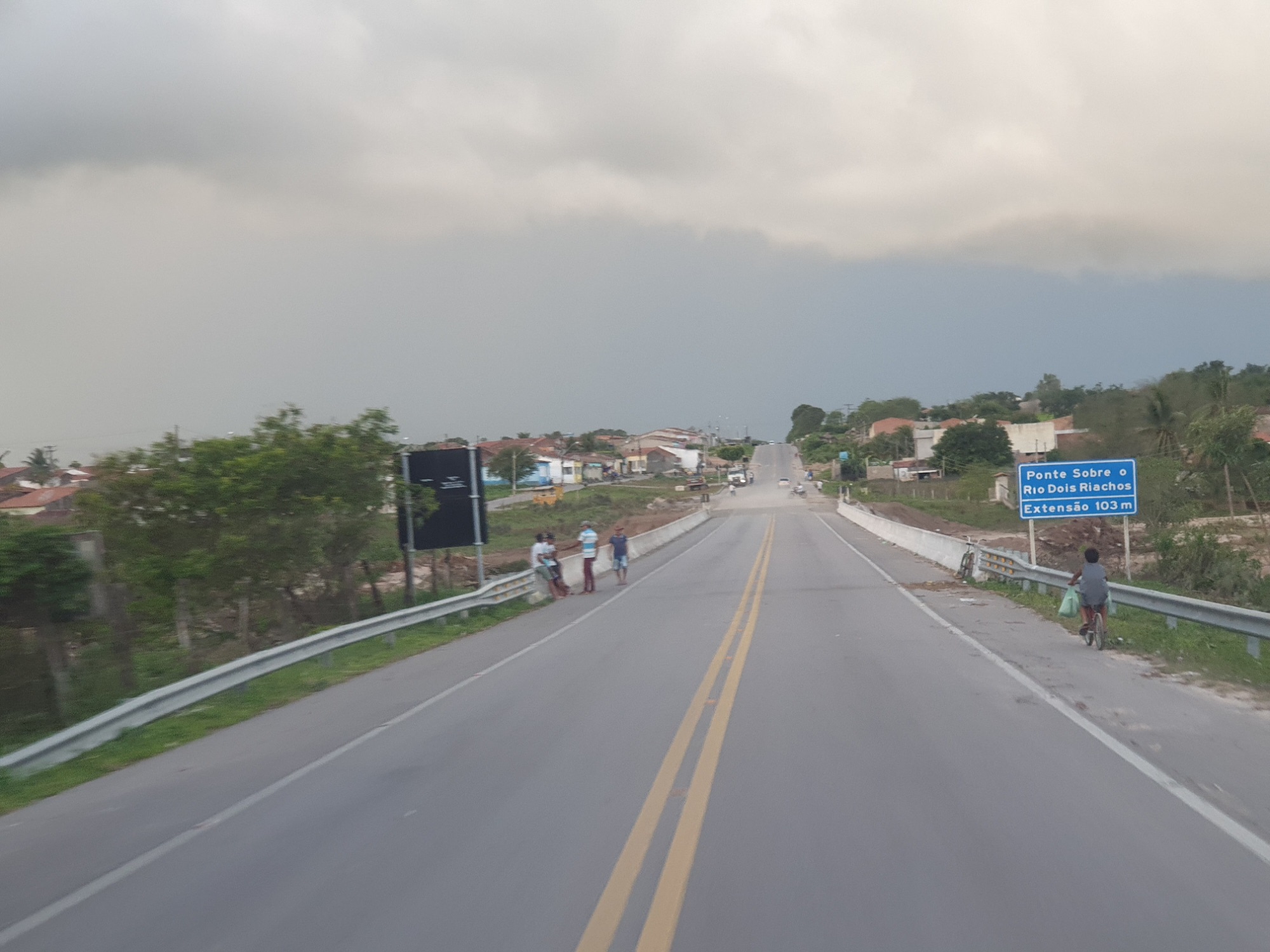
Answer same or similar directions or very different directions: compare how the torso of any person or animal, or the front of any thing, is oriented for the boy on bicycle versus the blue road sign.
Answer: very different directions

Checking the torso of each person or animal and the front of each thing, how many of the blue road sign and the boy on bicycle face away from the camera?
1

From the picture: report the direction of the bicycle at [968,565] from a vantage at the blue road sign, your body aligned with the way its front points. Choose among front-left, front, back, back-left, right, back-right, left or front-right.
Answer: back-right

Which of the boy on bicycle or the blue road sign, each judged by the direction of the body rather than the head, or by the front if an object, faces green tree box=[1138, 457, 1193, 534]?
the boy on bicycle

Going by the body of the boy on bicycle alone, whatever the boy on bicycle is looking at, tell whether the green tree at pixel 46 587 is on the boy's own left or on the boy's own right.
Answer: on the boy's own left

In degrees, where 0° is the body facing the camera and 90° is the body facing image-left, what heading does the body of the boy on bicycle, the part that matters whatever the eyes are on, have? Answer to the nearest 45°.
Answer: approximately 180°

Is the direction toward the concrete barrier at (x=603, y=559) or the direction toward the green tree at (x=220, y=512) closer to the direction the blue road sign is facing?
the green tree

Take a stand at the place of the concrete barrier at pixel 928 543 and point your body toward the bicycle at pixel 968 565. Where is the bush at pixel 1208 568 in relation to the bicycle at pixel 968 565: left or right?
left

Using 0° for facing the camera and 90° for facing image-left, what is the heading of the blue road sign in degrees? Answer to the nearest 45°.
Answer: approximately 0°
